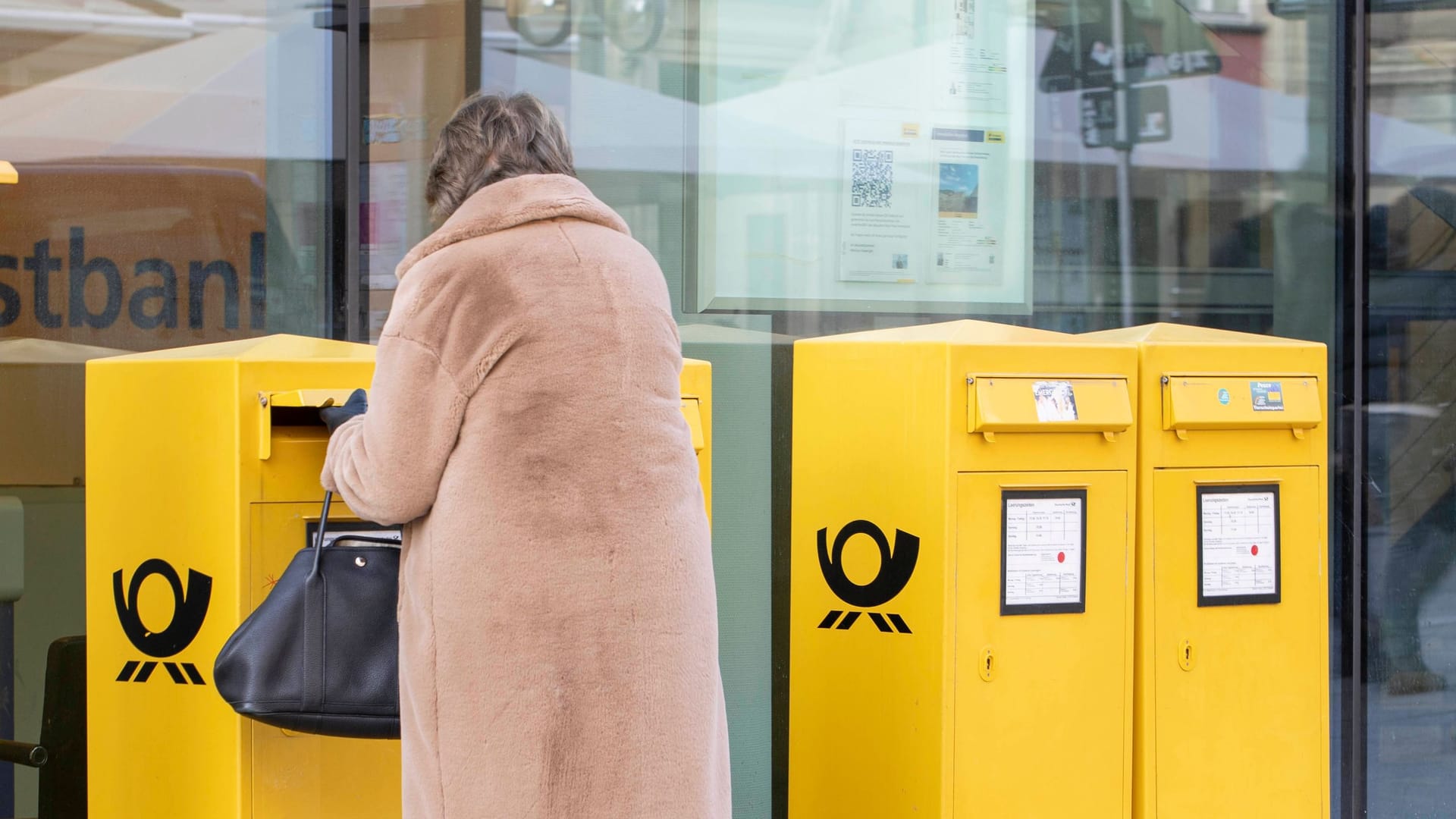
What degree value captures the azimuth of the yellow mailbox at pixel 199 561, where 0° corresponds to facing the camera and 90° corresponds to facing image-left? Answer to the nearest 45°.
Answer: approximately 315°

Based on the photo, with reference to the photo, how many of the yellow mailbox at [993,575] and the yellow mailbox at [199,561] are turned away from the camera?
0

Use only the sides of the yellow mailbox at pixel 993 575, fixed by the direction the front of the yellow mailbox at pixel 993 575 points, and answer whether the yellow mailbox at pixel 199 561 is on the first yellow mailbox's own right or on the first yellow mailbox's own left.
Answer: on the first yellow mailbox's own right

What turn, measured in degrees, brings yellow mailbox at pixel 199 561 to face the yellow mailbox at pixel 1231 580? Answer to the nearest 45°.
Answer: approximately 45° to its left
